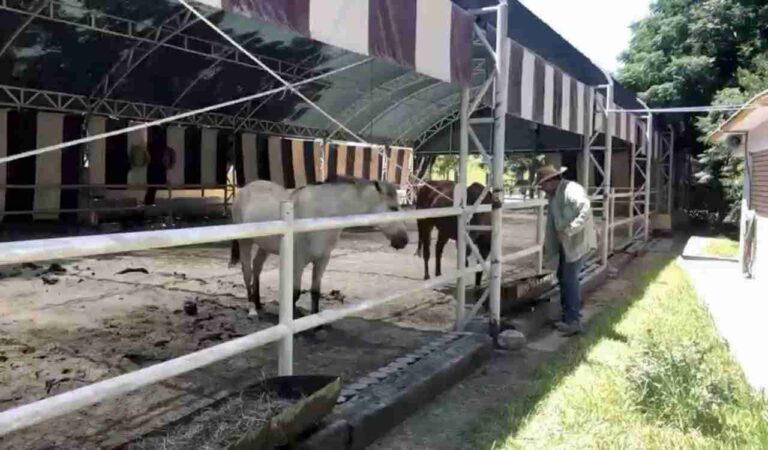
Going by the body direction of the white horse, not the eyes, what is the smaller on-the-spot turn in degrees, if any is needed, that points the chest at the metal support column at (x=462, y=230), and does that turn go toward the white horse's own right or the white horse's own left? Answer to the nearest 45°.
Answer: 0° — it already faces it

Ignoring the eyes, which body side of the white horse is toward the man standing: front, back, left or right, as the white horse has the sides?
front

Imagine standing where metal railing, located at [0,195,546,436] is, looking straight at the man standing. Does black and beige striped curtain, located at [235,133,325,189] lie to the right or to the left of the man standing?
left

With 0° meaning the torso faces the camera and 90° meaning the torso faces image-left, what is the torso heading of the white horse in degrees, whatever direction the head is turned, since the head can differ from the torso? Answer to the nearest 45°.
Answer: approximately 270°

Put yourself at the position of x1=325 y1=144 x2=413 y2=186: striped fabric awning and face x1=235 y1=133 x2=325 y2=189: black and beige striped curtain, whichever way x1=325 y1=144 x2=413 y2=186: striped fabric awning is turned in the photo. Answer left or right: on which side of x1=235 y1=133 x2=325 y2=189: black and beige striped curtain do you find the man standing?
left

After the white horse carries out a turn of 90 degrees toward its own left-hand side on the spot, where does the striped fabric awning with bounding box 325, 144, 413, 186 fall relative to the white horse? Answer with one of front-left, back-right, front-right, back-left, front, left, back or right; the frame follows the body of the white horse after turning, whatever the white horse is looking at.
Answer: front

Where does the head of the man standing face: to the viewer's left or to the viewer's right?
to the viewer's left
